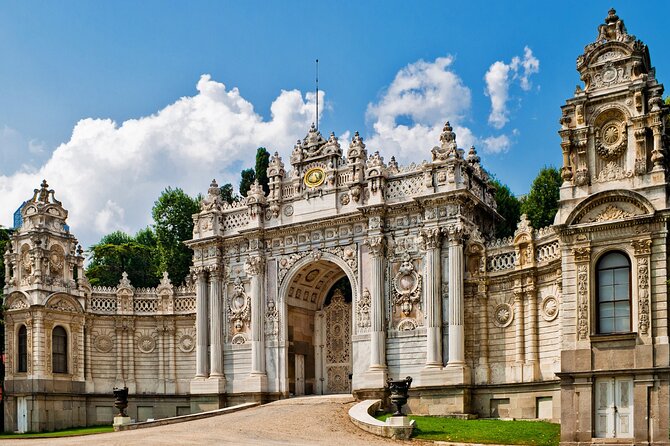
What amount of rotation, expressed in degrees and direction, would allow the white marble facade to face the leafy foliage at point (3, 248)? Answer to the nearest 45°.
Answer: approximately 90° to its right

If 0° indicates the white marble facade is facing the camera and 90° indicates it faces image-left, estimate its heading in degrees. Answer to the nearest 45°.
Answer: approximately 45°
